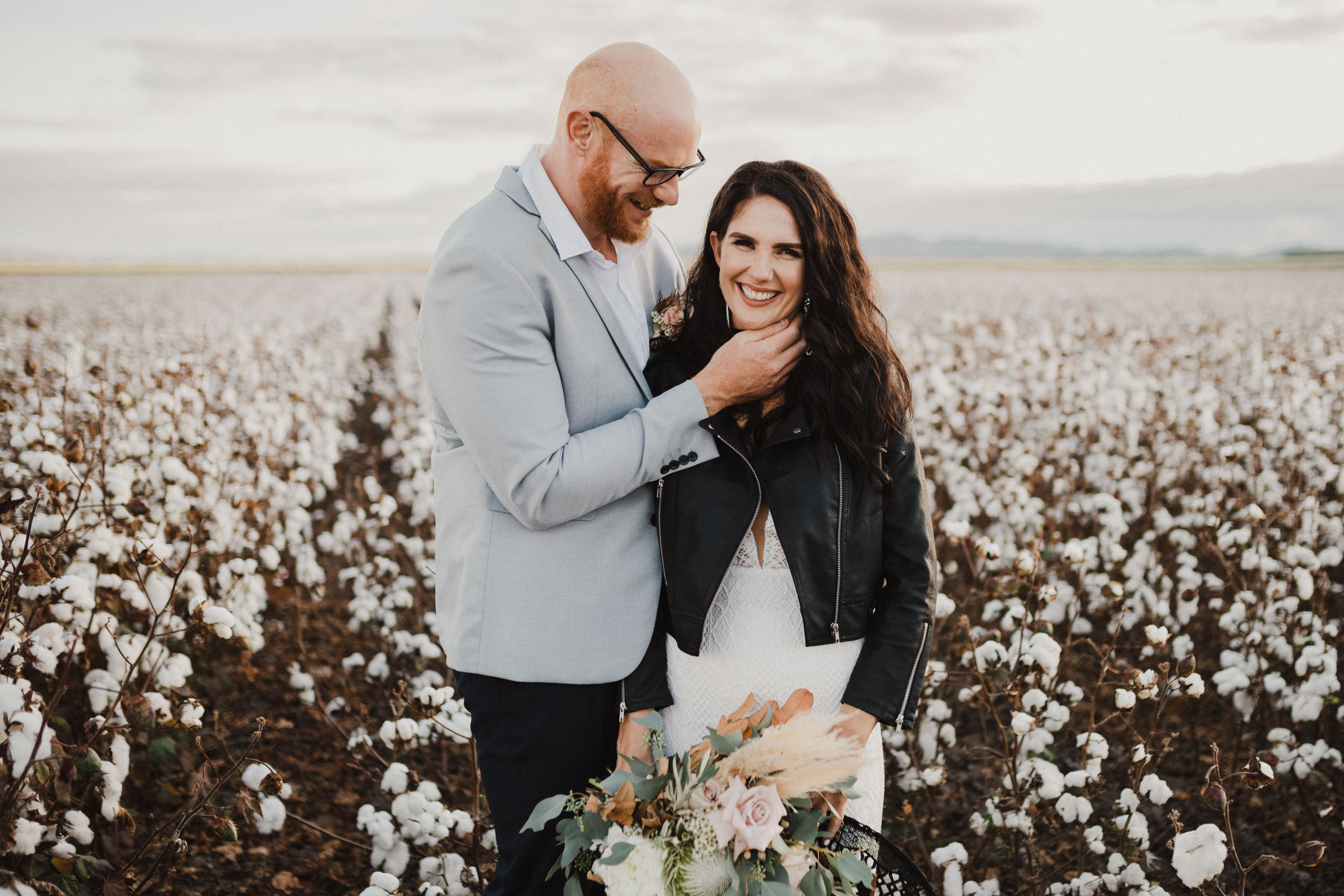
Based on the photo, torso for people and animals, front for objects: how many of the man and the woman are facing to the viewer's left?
0

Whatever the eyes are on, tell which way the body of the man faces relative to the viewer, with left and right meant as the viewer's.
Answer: facing the viewer and to the right of the viewer

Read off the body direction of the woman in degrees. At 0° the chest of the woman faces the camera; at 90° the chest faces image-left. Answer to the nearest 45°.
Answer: approximately 0°

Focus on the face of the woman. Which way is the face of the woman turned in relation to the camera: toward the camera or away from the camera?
toward the camera
